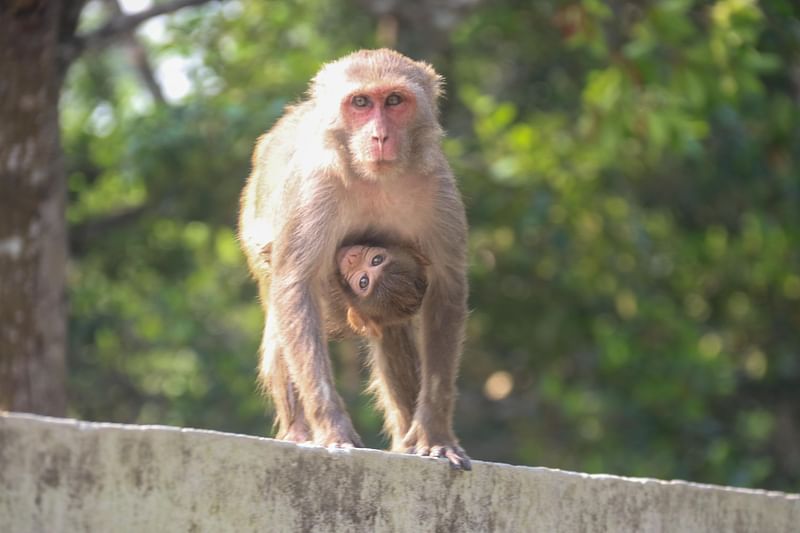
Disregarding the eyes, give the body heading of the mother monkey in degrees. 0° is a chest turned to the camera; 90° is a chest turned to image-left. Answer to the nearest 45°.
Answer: approximately 0°

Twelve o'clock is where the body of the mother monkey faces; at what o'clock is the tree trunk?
The tree trunk is roughly at 4 o'clock from the mother monkey.
